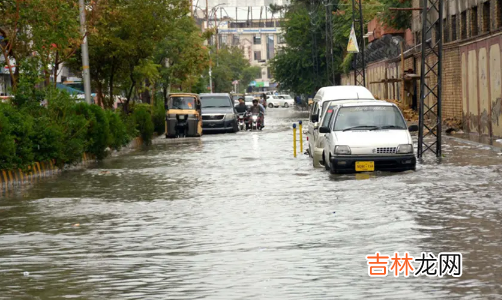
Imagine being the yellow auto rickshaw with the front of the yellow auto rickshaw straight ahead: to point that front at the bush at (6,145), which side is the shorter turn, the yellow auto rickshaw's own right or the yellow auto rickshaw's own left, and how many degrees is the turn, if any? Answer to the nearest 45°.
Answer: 0° — it already faces it

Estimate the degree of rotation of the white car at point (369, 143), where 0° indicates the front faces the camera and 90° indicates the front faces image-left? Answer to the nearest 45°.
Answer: approximately 0°

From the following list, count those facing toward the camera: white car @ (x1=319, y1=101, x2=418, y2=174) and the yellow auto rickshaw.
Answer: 2

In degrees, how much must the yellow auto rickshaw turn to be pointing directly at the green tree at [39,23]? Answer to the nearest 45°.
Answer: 0° — it already faces it

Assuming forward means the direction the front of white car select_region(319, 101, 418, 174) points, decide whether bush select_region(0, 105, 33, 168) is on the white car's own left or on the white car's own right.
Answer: on the white car's own right

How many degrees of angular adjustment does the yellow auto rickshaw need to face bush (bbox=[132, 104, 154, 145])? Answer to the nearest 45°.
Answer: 0° — it already faces it

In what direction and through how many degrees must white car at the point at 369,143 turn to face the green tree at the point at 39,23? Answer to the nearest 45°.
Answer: approximately 135° to its right

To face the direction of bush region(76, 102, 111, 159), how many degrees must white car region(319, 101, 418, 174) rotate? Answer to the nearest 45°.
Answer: approximately 135° to its right
